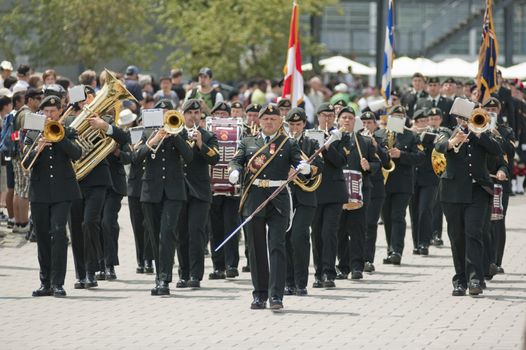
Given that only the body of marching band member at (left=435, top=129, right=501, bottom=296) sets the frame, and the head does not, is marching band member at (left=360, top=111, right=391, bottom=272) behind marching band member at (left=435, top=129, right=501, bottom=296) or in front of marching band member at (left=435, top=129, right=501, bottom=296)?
behind

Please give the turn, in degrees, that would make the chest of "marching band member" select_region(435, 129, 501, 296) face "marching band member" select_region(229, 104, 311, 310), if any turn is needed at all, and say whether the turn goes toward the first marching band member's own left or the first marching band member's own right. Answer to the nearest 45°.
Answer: approximately 45° to the first marching band member's own right

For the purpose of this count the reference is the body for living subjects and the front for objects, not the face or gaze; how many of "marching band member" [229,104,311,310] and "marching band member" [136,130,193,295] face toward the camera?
2

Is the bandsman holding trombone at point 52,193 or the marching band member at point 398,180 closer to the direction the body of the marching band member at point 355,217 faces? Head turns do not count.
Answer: the bandsman holding trombone

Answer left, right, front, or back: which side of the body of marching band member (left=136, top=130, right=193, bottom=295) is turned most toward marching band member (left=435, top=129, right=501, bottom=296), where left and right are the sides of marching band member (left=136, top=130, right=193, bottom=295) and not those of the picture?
left
